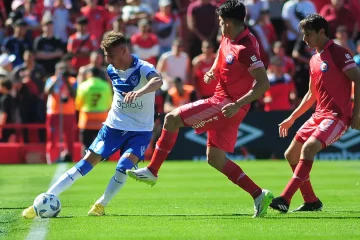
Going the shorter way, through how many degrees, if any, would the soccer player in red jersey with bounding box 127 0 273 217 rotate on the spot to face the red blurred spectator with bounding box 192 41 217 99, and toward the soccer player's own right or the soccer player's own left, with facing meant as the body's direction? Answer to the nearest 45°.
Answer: approximately 135° to the soccer player's own right

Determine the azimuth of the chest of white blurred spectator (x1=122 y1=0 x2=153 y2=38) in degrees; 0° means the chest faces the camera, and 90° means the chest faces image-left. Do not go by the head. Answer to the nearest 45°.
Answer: approximately 0°

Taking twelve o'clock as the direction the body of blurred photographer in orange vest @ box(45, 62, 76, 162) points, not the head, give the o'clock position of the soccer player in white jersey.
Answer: The soccer player in white jersey is roughly at 12 o'clock from the blurred photographer in orange vest.

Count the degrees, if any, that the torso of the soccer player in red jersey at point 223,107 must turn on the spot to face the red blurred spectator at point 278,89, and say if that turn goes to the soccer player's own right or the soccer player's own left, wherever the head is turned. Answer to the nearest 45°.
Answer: approximately 135° to the soccer player's own right

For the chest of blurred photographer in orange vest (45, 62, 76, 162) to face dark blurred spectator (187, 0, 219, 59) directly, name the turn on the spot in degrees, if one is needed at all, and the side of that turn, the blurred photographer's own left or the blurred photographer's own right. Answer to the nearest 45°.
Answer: approximately 90° to the blurred photographer's own left
